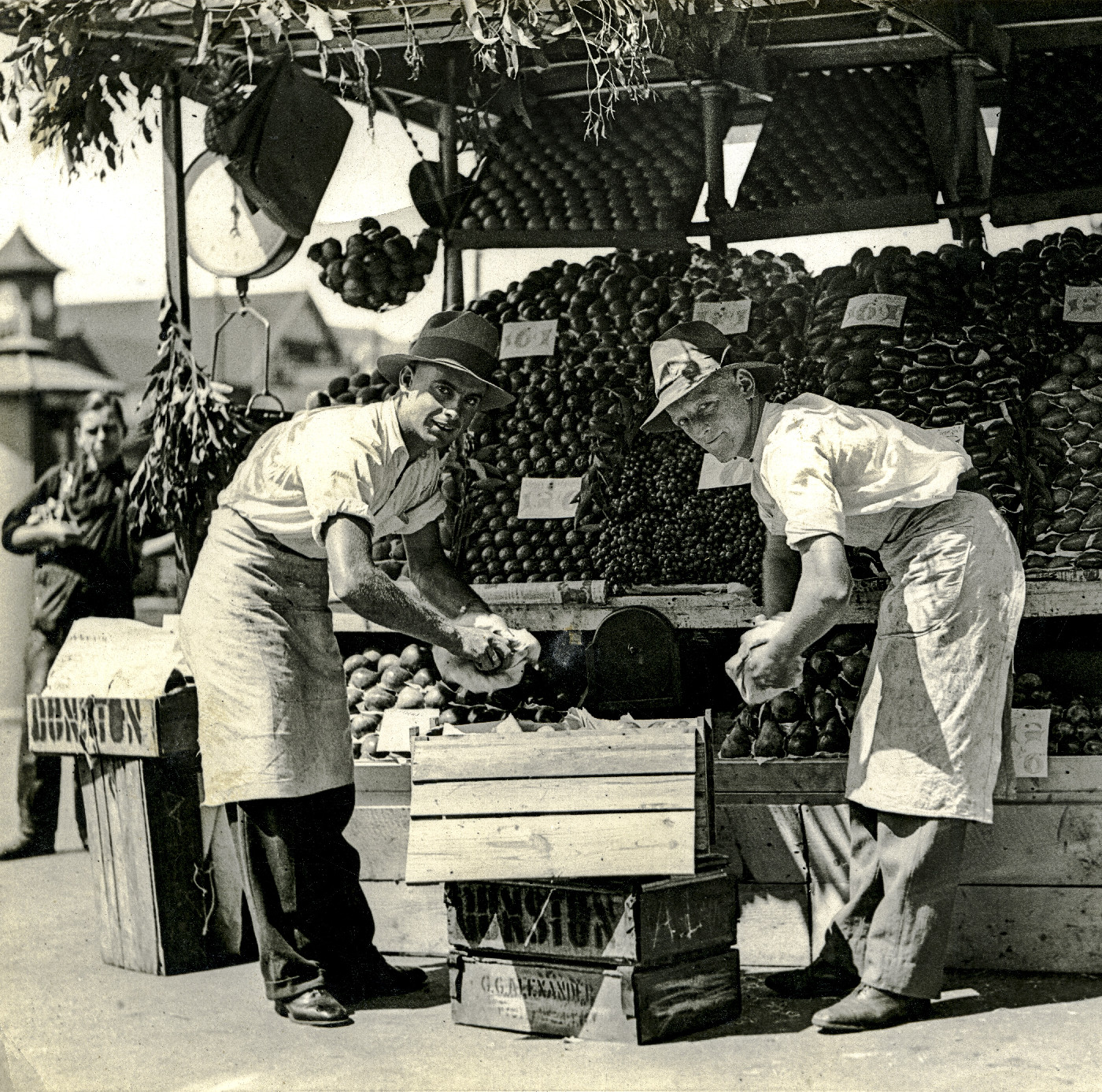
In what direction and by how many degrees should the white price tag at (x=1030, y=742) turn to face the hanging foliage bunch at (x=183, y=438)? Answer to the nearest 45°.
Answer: approximately 90° to its right

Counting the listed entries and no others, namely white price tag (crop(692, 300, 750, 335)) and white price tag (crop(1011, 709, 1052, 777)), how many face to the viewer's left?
0

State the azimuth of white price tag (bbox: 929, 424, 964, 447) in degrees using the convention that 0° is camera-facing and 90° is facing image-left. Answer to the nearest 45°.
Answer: approximately 0°

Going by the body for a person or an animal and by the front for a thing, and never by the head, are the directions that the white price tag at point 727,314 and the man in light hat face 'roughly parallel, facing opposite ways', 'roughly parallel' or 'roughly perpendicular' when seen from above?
roughly perpendicular

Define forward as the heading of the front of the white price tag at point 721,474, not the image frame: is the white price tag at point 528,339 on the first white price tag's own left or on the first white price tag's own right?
on the first white price tag's own right

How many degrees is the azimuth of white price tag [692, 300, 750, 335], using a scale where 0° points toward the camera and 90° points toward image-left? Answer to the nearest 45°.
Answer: approximately 0°

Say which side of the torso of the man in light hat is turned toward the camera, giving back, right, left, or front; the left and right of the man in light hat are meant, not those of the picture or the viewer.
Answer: left

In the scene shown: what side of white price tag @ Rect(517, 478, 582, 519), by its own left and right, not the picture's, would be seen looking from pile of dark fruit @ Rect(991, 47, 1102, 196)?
left
